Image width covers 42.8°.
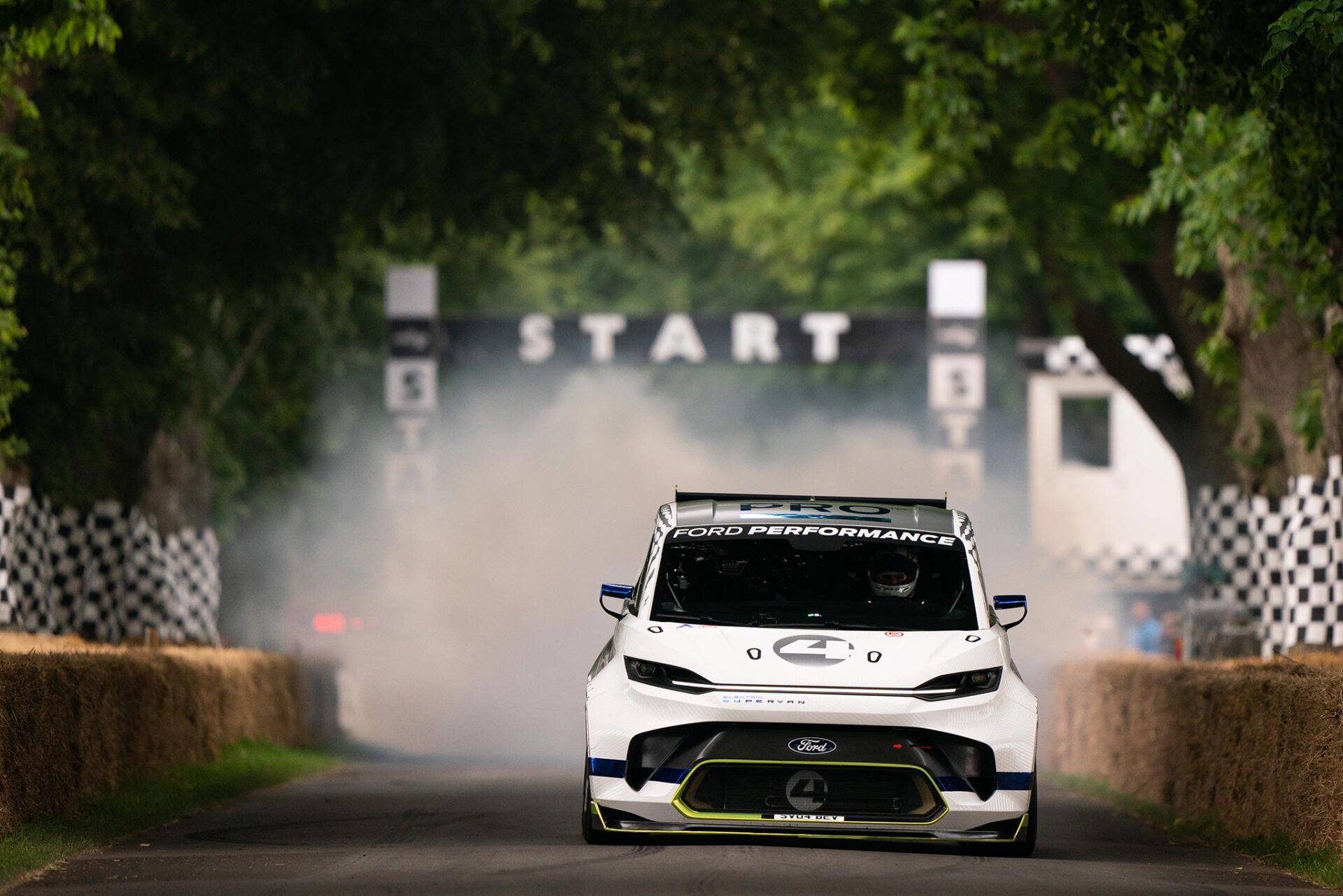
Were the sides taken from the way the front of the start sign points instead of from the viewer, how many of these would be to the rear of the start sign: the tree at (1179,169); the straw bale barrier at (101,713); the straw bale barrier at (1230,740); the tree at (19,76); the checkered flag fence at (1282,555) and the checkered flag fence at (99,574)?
0

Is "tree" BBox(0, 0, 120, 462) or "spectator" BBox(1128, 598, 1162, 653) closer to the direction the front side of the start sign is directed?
the tree

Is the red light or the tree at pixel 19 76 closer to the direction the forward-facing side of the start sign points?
the tree

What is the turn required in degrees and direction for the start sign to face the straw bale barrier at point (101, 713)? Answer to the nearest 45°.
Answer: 0° — it already faces it

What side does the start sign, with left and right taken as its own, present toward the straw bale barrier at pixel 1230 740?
front

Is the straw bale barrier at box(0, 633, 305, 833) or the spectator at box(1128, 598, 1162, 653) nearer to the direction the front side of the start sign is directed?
the straw bale barrier

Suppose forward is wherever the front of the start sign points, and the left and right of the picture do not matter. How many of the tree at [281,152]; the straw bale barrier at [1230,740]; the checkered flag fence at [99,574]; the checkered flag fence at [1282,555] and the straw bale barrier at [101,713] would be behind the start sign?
0

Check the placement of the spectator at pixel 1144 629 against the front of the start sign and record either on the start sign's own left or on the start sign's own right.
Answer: on the start sign's own left

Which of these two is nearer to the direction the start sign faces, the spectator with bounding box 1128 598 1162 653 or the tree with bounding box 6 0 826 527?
the tree

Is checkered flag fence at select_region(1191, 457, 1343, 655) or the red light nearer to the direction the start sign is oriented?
the checkered flag fence

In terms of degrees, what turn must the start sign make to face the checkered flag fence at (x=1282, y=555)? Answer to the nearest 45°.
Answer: approximately 45° to its left

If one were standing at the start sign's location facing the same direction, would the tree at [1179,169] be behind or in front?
in front

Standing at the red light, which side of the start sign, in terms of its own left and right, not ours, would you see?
right

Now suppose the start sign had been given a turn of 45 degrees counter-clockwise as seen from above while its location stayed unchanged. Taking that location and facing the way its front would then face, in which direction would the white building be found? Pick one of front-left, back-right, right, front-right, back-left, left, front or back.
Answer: left

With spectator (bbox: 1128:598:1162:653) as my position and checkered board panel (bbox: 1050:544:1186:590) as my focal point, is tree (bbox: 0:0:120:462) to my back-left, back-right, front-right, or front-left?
back-left

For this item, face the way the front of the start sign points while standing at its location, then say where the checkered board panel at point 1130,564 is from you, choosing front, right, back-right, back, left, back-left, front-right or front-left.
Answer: back-left

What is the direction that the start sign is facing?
toward the camera

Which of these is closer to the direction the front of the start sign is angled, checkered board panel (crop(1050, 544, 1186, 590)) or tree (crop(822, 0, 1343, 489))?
the tree

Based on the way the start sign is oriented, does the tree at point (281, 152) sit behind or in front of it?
in front

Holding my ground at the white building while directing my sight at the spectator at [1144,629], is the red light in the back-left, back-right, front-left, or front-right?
front-right

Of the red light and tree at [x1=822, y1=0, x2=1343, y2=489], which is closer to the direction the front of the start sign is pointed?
the tree

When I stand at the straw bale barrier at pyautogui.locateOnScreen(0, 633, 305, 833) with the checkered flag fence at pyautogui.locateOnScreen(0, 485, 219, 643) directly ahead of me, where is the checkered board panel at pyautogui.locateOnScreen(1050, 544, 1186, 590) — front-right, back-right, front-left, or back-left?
front-right
